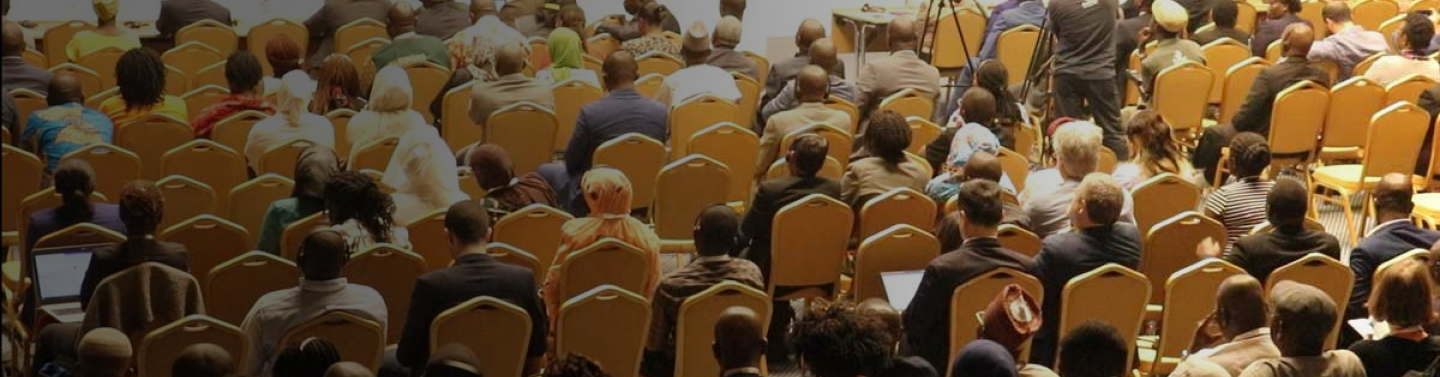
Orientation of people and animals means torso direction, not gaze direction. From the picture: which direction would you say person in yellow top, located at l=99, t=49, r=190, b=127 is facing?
away from the camera

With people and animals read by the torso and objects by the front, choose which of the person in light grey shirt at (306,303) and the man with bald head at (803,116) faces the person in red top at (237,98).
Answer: the person in light grey shirt at (306,303)

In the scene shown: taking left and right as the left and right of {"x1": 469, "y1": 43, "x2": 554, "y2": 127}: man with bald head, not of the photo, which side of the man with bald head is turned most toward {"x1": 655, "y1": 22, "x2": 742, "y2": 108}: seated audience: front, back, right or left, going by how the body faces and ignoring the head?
right

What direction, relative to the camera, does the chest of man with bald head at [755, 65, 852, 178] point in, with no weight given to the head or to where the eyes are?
away from the camera

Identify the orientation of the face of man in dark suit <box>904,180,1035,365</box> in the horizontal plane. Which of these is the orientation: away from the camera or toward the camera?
away from the camera

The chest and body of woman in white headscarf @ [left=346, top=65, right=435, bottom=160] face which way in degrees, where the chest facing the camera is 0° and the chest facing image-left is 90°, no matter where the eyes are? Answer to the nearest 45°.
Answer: approximately 180°

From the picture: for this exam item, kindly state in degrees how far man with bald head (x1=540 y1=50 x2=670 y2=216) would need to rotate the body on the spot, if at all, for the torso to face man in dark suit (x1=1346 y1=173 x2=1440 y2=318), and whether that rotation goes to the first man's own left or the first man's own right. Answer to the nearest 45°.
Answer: approximately 135° to the first man's own right

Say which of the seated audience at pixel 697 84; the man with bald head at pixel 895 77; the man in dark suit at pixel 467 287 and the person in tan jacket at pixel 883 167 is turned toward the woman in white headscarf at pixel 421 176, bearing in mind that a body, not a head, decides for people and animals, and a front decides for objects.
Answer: the man in dark suit

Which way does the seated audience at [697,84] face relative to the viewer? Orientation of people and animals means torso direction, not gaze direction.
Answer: away from the camera

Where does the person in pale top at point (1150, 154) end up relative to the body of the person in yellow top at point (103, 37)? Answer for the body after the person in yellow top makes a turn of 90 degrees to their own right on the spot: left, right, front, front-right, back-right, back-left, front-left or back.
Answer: front-right

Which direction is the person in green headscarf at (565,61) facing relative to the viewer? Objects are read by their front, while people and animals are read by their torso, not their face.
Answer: away from the camera

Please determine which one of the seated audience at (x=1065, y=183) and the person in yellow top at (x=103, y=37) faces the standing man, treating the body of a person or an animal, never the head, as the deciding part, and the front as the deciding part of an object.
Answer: the seated audience

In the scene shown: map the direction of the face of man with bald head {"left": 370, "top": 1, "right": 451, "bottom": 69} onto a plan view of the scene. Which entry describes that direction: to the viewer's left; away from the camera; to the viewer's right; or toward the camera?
away from the camera

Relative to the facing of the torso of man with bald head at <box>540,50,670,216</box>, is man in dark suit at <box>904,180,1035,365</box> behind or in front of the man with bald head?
behind

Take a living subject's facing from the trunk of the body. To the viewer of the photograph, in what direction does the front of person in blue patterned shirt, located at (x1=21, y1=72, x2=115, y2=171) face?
facing away from the viewer

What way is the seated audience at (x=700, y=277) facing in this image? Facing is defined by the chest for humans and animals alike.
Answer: away from the camera

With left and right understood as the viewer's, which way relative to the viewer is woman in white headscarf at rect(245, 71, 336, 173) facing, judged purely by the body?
facing away from the viewer

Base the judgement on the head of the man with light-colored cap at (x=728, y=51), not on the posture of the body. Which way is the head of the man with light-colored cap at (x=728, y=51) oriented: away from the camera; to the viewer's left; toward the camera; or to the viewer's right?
away from the camera
